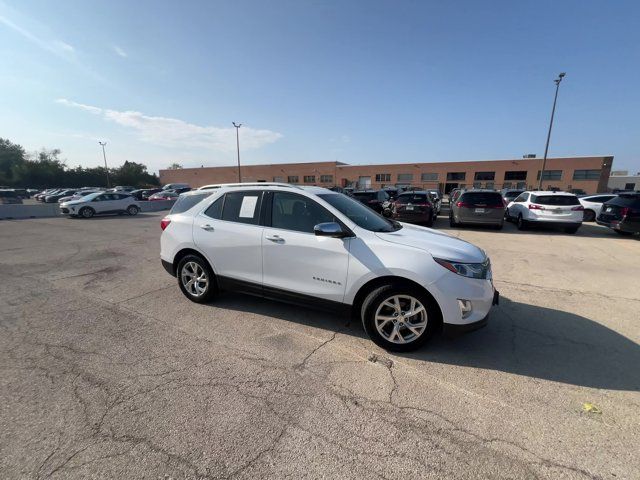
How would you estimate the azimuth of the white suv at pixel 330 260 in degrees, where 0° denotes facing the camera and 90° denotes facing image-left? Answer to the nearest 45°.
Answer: approximately 315°

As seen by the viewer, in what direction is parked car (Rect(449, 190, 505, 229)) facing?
away from the camera

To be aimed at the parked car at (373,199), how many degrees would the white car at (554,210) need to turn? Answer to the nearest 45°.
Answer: approximately 45° to its left

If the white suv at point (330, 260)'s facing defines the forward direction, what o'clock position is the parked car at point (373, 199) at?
The parked car is roughly at 8 o'clock from the white suv.

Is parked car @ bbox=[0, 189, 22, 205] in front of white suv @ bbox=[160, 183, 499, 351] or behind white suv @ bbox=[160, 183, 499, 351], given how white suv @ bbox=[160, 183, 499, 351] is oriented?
behind

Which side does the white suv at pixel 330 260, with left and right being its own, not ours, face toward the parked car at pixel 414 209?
left

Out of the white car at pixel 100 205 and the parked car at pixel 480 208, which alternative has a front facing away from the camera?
the parked car

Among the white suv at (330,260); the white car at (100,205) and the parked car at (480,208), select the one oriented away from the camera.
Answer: the parked car

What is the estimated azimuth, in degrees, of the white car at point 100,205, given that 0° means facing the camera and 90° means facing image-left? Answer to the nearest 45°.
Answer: approximately 45°
